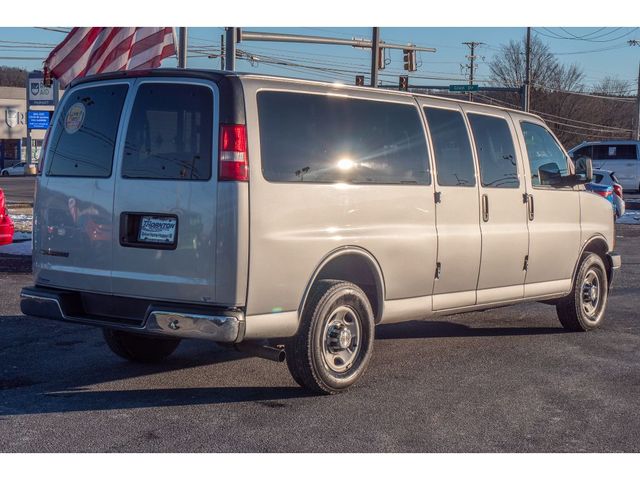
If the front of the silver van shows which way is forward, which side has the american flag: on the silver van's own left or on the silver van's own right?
on the silver van's own left

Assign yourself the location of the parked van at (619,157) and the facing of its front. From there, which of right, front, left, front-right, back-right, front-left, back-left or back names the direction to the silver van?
left

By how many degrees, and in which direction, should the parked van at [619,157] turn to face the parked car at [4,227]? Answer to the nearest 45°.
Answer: approximately 90° to its left

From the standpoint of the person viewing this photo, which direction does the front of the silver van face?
facing away from the viewer and to the right of the viewer

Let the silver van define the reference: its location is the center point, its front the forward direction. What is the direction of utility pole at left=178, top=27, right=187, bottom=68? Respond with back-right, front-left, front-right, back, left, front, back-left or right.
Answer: front-left

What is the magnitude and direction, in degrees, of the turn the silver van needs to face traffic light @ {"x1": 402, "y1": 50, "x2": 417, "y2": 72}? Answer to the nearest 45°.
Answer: approximately 45° to its left
